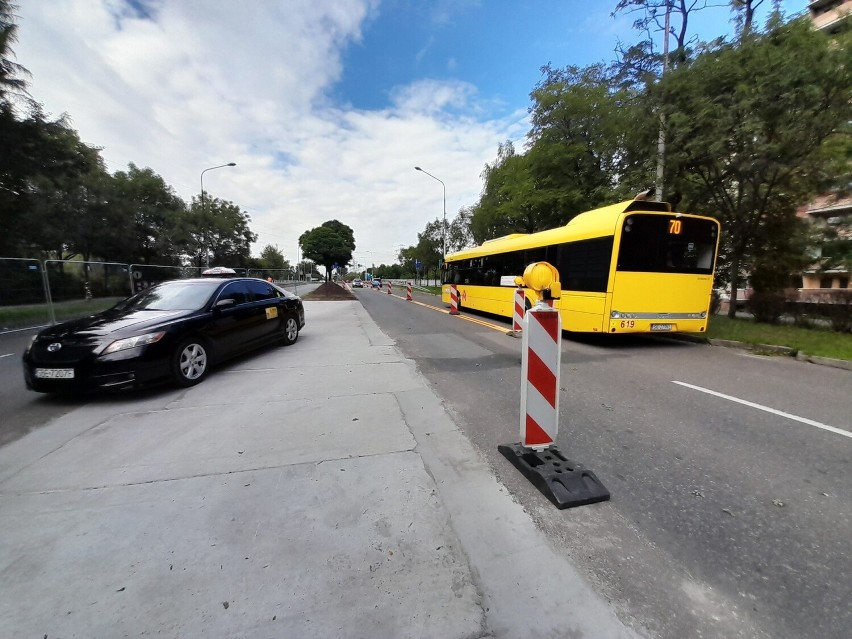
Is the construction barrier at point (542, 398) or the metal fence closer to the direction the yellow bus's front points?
the metal fence

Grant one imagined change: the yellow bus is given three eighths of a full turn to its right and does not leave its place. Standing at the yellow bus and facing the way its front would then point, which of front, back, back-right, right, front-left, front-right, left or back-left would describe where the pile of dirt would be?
back-left

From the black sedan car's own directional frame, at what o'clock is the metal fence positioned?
The metal fence is roughly at 4 o'clock from the black sedan car.

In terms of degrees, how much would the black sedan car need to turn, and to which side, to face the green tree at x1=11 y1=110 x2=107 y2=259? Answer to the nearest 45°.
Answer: approximately 135° to its right

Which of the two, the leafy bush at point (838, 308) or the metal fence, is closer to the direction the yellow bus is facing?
the metal fence

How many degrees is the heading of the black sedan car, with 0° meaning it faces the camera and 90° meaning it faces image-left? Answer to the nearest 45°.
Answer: approximately 45°

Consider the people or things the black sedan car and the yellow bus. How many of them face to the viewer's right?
0

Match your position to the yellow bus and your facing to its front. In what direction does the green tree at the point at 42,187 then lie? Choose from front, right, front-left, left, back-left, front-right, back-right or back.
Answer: front-left

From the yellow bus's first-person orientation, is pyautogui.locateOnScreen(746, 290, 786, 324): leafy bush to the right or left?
on its right

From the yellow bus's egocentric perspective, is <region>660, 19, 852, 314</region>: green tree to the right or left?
on its right

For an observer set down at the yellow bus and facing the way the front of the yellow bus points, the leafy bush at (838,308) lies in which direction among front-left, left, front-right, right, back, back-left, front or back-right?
right

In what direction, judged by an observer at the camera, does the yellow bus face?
facing away from the viewer and to the left of the viewer

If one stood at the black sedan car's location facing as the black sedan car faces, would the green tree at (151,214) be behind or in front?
behind
